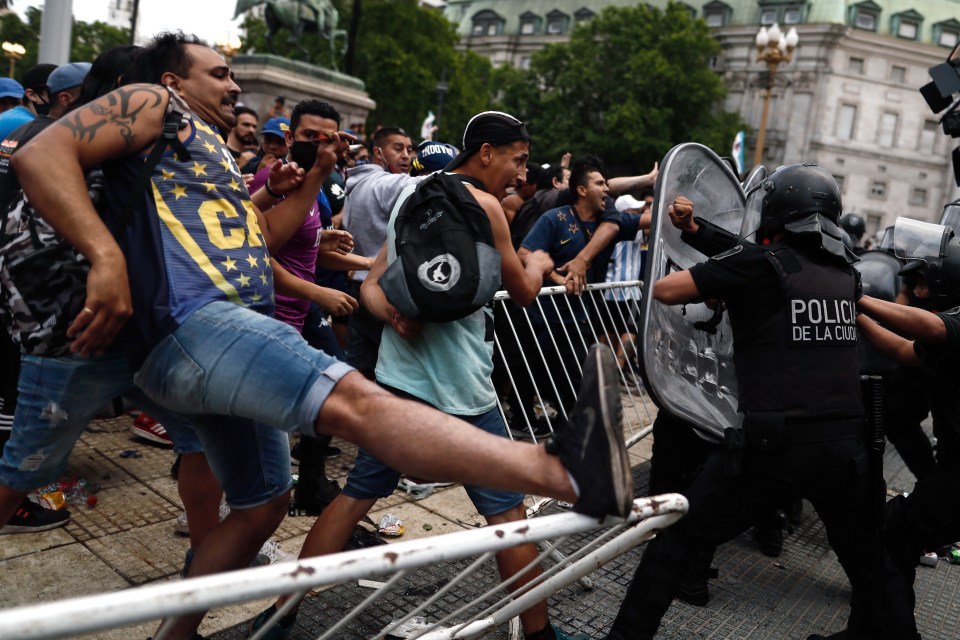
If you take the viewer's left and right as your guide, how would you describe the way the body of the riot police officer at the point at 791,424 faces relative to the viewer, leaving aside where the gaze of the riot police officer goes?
facing away from the viewer and to the left of the viewer

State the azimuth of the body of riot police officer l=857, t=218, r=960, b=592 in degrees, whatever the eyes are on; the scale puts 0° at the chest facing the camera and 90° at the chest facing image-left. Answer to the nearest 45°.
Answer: approximately 90°

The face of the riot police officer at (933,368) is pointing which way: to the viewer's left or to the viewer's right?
to the viewer's left

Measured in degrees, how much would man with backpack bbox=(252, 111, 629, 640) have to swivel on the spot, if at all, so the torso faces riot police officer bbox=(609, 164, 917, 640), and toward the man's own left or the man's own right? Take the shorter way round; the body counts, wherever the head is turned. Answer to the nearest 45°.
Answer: approximately 45° to the man's own right

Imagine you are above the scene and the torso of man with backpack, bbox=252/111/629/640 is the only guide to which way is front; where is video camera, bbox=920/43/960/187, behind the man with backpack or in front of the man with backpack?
in front

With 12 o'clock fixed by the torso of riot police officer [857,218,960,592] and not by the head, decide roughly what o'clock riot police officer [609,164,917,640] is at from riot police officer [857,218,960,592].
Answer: riot police officer [609,164,917,640] is roughly at 10 o'clock from riot police officer [857,218,960,592].

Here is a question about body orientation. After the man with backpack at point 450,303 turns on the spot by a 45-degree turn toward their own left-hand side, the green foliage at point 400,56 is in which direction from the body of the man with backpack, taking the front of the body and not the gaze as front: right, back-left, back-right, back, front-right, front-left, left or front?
front

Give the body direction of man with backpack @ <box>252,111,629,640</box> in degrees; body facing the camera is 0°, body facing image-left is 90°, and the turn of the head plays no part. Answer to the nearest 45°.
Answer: approximately 225°

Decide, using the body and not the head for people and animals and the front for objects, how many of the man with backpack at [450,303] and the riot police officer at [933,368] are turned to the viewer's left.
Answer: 1

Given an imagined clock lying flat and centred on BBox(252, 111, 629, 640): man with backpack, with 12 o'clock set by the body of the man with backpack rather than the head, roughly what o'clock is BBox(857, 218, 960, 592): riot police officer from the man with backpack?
The riot police officer is roughly at 1 o'clock from the man with backpack.

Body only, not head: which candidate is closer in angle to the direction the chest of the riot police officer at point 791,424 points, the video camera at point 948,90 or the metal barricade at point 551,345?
the metal barricade
